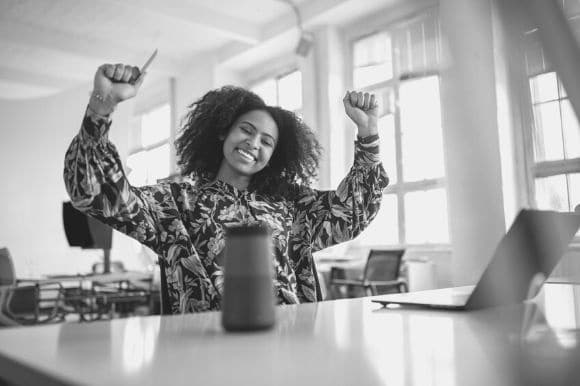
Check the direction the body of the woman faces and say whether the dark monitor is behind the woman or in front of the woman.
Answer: behind

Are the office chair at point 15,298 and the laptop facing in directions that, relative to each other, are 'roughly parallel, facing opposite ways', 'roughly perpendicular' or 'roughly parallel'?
roughly perpendicular

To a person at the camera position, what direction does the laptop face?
facing away from the viewer and to the left of the viewer

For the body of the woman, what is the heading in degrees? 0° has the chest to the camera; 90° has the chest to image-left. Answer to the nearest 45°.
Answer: approximately 0°

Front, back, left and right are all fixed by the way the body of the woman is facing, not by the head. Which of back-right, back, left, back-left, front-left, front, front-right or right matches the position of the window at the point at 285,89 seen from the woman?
back

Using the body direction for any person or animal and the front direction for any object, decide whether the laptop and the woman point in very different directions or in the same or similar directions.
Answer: very different directions

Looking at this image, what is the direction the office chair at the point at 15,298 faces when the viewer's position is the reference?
facing to the right of the viewer

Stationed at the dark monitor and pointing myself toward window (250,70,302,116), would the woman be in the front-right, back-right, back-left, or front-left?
back-right

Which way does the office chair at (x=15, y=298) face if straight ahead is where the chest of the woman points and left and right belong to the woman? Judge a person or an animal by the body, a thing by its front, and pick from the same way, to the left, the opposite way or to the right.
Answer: to the left
